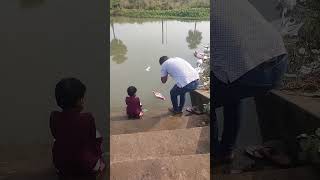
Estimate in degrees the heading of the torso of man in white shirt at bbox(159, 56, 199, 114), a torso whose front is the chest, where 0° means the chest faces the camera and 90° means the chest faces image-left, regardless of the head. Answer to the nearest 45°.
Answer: approximately 135°
